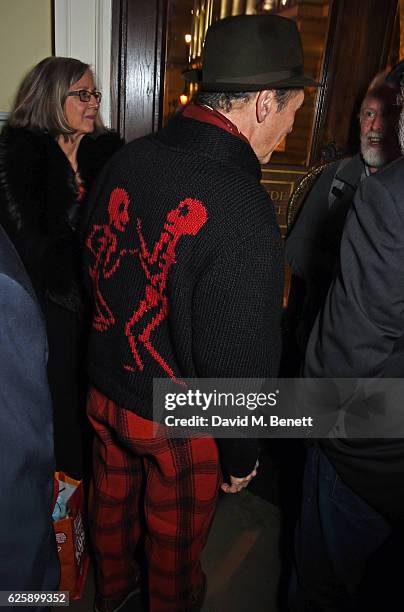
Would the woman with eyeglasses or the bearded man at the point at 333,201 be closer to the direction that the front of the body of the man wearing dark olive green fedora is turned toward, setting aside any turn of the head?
the bearded man

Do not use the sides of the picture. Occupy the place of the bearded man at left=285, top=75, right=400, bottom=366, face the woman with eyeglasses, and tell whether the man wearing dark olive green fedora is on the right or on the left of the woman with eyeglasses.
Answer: left

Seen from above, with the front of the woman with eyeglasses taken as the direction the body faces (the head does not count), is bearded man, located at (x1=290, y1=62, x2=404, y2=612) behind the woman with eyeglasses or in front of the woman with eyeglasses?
in front

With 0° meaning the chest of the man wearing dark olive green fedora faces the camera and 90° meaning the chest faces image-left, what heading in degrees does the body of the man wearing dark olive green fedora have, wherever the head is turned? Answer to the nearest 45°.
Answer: approximately 225°

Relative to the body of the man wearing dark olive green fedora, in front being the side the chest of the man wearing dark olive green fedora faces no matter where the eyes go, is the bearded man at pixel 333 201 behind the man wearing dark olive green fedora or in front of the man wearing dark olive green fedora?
in front

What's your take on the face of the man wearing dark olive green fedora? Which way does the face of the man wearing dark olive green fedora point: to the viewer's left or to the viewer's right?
to the viewer's right

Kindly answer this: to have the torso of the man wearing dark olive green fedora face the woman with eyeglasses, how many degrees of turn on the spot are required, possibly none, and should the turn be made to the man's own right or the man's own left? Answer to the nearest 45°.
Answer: approximately 90° to the man's own left

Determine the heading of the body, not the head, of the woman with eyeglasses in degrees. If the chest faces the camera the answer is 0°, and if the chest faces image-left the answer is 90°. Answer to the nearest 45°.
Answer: approximately 315°

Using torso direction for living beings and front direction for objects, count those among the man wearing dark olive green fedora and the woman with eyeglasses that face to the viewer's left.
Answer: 0
